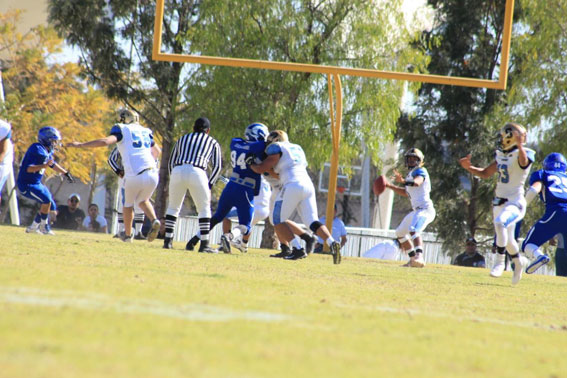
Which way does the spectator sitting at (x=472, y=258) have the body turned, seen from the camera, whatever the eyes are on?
toward the camera

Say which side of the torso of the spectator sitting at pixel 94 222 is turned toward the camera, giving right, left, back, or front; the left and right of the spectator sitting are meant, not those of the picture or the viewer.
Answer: front

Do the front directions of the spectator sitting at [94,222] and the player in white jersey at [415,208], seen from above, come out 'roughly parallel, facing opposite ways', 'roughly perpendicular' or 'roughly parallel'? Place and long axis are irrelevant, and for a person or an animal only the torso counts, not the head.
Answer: roughly perpendicular

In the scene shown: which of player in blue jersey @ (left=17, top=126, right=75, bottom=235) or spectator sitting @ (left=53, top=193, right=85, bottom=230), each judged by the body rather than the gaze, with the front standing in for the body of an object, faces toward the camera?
the spectator sitting

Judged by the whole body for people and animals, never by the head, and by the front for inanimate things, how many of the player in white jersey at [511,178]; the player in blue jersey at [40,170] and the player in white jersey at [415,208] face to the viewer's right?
1

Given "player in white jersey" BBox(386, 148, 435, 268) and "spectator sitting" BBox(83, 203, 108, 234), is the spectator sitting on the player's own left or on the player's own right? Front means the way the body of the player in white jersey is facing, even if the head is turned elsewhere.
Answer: on the player's own right

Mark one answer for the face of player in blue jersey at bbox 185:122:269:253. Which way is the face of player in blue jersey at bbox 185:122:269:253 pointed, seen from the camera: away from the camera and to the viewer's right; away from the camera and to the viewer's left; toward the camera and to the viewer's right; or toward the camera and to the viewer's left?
away from the camera and to the viewer's right

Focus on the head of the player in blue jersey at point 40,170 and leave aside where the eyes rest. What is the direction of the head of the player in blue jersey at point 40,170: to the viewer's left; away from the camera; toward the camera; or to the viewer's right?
to the viewer's right

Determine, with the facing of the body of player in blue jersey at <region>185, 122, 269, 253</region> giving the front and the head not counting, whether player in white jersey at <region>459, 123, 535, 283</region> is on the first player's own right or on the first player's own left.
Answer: on the first player's own right
